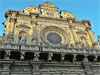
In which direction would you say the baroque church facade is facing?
toward the camera
